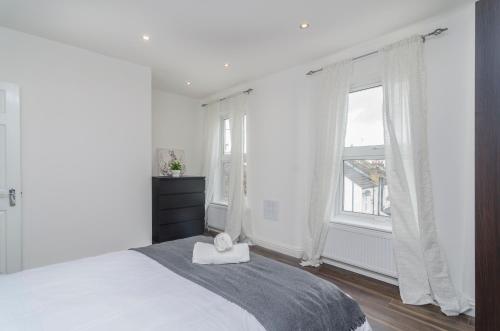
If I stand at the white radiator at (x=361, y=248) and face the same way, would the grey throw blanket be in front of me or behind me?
in front

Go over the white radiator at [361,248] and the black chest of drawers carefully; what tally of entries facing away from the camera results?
0

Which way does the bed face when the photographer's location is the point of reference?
facing away from the viewer and to the right of the viewer

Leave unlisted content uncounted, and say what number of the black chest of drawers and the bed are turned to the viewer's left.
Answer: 0

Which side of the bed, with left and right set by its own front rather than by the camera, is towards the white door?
left

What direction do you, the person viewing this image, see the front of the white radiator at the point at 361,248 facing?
facing the viewer and to the left of the viewer

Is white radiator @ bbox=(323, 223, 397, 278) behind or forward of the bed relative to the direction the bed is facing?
forward

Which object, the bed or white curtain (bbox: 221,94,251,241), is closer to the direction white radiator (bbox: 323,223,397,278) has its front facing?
the bed

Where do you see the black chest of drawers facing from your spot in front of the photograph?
facing the viewer and to the right of the viewer

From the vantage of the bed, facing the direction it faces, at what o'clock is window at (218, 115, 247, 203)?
The window is roughly at 11 o'clock from the bed.

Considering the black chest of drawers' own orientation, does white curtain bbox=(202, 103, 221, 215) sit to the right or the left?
on its left

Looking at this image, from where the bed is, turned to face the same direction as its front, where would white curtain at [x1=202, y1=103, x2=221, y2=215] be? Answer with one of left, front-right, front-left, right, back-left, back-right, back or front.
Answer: front-left

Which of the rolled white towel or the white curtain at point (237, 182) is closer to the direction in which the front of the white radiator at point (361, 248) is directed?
the rolled white towel

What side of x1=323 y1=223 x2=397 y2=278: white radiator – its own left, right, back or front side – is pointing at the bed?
front
